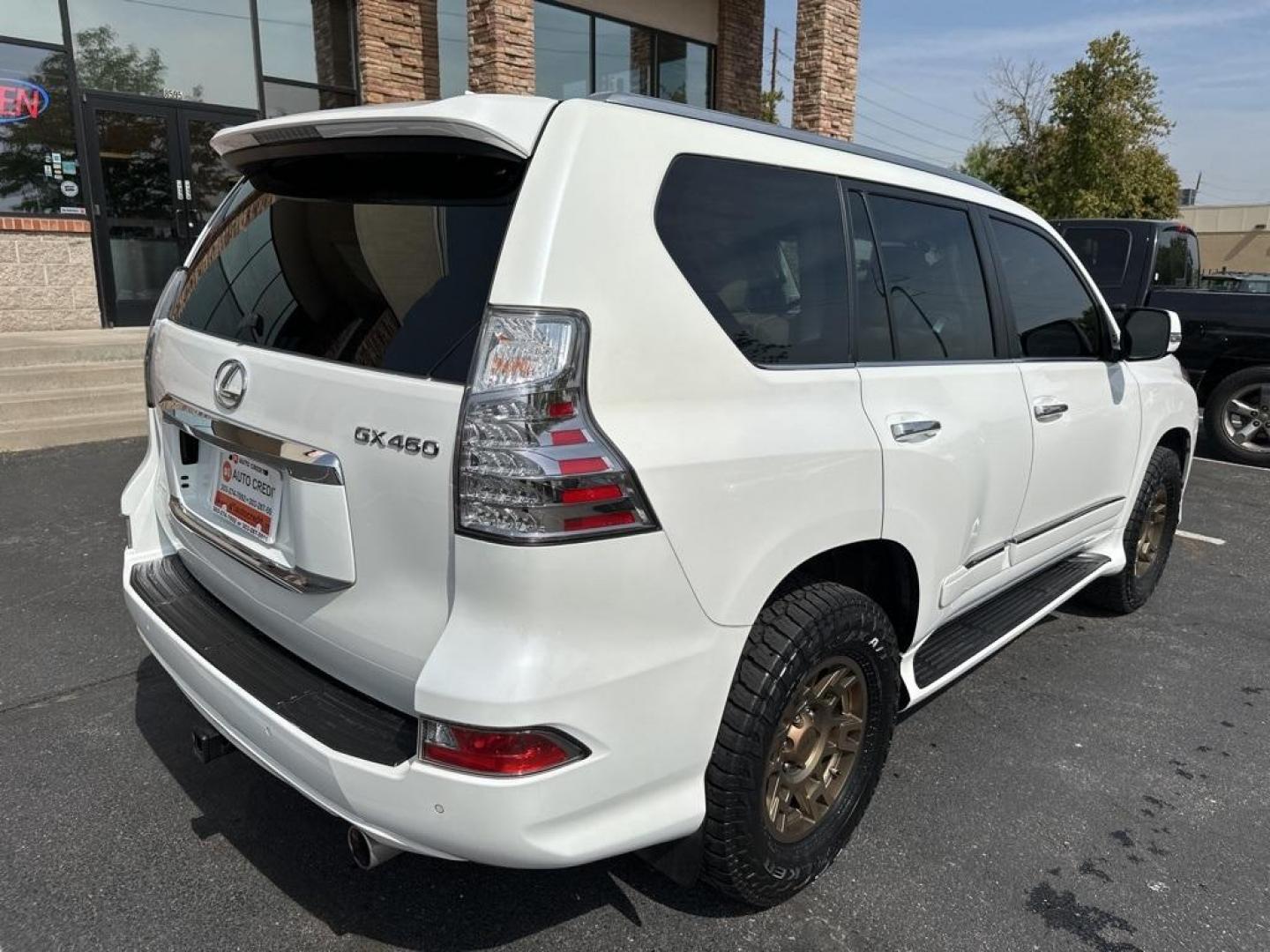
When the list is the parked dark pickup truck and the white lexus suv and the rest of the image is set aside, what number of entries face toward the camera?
0

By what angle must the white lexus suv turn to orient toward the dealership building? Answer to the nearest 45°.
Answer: approximately 90° to its left

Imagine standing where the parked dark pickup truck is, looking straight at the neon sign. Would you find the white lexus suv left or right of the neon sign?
left

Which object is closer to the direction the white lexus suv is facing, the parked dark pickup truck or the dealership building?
the parked dark pickup truck

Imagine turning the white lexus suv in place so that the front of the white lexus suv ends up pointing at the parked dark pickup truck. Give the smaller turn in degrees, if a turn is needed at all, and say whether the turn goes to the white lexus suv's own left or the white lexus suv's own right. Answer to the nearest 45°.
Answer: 0° — it already faces it

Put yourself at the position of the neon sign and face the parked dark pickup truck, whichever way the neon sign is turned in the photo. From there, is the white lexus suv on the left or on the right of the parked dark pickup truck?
right

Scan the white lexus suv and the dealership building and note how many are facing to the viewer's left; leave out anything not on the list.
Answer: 0

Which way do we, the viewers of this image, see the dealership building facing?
facing the viewer and to the right of the viewer

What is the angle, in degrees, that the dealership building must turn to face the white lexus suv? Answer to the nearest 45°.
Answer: approximately 45° to its right

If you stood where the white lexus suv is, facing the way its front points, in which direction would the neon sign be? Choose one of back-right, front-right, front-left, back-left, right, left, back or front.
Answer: left

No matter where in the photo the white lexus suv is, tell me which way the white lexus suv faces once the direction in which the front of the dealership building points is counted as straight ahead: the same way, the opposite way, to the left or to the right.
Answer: to the left

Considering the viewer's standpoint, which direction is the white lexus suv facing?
facing away from the viewer and to the right of the viewer
